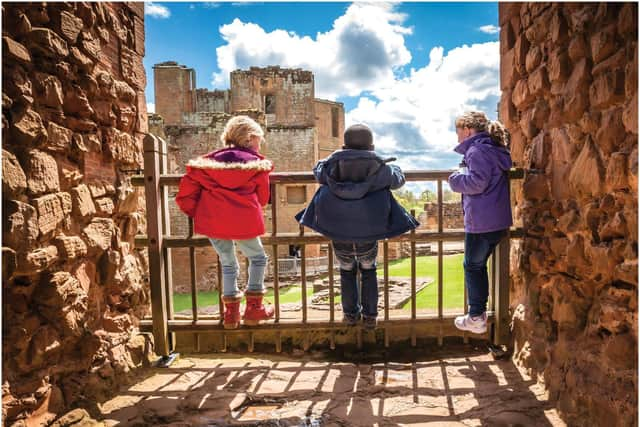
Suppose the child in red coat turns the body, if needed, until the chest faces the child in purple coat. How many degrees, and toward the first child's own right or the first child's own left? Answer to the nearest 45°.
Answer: approximately 45° to the first child's own right

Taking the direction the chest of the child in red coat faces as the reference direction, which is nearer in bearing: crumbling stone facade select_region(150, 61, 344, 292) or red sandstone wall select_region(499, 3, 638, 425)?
the crumbling stone facade

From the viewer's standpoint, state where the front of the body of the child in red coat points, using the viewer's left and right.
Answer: facing away from the viewer and to the right of the viewer

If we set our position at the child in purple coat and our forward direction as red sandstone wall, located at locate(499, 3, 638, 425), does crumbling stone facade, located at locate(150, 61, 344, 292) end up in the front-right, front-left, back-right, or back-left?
back-left

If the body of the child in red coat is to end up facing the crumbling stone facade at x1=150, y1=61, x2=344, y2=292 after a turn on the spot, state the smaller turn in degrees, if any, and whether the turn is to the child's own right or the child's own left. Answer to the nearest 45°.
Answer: approximately 45° to the child's own left

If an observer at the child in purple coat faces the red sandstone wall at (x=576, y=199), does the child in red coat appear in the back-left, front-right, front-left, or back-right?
back-right

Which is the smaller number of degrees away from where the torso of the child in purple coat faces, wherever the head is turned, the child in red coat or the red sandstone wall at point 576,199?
the child in red coat

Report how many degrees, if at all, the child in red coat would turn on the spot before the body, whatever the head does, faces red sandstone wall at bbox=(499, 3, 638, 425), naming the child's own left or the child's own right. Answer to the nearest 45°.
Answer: approximately 90° to the child's own right

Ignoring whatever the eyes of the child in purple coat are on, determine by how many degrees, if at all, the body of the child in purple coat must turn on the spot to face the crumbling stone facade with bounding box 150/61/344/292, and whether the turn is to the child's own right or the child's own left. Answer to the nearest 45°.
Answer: approximately 45° to the child's own right
